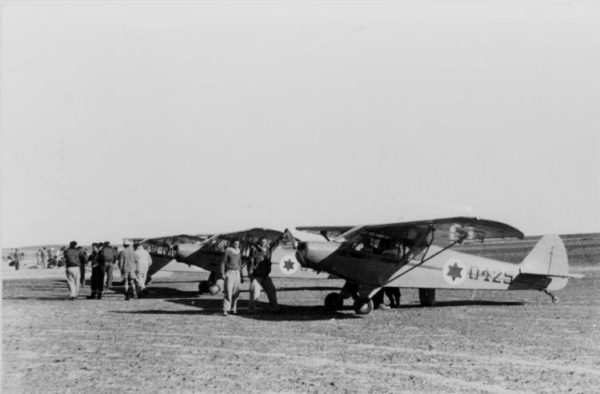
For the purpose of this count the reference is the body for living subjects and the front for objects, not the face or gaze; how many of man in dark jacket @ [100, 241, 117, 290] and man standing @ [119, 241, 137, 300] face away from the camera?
2

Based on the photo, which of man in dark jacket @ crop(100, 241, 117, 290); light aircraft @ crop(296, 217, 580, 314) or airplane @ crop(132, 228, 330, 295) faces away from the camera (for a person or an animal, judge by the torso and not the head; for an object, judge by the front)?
the man in dark jacket

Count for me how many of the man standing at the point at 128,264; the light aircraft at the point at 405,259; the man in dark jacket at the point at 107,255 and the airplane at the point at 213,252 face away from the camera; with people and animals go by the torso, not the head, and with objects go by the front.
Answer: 2

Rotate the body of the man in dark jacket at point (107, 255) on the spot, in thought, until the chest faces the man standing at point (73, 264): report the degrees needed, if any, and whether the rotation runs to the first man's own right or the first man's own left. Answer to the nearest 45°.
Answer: approximately 135° to the first man's own left

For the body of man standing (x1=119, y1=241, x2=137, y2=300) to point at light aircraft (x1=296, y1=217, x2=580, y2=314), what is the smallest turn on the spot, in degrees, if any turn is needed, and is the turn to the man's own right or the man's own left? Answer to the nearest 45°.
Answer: approximately 135° to the man's own right

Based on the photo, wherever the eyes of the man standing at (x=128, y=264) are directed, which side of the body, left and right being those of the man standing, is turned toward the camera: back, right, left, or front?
back

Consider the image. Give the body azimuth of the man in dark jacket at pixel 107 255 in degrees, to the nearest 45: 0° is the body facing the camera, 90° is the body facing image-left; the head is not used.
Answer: approximately 180°

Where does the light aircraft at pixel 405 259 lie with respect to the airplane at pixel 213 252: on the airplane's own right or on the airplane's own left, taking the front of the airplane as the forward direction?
on the airplane's own left

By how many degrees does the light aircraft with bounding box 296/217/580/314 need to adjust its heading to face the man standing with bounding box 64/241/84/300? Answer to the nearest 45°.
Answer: approximately 45° to its right

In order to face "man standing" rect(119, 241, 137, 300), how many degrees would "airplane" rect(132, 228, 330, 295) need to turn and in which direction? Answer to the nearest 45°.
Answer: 0° — it already faces them
